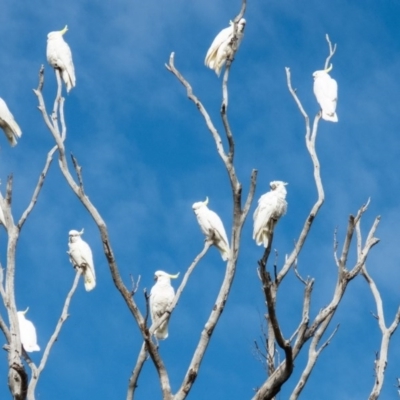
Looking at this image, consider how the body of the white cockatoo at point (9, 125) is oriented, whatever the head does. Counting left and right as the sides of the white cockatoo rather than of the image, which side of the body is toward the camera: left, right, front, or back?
left

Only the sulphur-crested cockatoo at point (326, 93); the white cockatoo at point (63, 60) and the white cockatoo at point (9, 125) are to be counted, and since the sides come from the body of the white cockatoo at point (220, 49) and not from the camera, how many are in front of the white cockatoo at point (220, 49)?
1

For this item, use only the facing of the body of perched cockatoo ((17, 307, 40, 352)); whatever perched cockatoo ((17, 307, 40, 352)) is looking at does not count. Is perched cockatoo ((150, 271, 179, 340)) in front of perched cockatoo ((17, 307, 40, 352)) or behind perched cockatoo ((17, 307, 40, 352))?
behind

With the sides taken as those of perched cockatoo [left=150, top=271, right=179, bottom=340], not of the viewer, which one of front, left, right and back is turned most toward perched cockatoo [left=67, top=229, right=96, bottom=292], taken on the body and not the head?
right

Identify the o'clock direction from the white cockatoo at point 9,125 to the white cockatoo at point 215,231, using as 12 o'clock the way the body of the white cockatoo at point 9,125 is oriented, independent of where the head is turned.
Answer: the white cockatoo at point 215,231 is roughly at 6 o'clock from the white cockatoo at point 9,125.

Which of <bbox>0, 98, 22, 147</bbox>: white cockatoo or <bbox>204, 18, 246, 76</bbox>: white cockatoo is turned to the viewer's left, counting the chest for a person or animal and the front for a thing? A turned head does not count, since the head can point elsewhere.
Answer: <bbox>0, 98, 22, 147</bbox>: white cockatoo

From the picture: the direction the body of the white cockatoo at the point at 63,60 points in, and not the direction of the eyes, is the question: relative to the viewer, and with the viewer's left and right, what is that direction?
facing to the left of the viewer

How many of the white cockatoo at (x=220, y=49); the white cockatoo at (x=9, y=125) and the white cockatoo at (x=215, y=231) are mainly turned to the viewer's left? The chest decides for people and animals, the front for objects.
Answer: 2

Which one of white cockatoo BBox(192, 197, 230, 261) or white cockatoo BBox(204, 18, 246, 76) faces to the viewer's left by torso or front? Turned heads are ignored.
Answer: white cockatoo BBox(192, 197, 230, 261)
